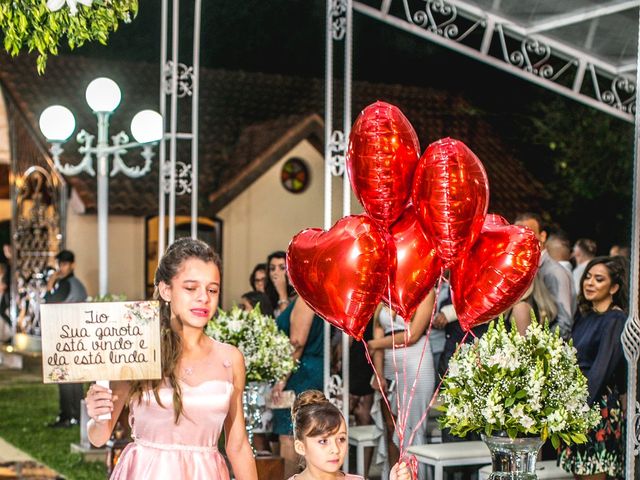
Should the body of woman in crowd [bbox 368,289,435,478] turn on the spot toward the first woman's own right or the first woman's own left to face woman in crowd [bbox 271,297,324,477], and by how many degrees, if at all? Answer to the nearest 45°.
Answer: approximately 45° to the first woman's own right

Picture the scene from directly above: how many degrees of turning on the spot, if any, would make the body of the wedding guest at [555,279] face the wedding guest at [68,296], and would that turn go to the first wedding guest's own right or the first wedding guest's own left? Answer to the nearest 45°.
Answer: approximately 90° to the first wedding guest's own right

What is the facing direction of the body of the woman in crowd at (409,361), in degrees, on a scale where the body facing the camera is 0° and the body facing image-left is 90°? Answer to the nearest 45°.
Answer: approximately 45°

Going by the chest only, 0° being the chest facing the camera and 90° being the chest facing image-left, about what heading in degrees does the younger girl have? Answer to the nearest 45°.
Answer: approximately 315°

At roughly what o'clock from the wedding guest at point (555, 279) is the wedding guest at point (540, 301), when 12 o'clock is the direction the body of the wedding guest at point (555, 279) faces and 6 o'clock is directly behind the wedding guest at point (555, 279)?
the wedding guest at point (540, 301) is roughly at 11 o'clock from the wedding guest at point (555, 279).

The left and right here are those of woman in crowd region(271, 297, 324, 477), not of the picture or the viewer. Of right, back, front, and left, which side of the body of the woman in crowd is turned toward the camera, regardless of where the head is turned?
left

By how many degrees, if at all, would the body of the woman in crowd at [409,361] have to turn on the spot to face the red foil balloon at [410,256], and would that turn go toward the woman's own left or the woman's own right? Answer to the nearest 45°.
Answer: approximately 45° to the woman's own left

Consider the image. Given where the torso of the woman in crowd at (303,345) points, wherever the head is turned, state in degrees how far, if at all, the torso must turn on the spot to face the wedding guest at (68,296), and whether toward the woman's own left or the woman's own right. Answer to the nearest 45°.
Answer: approximately 45° to the woman's own right
